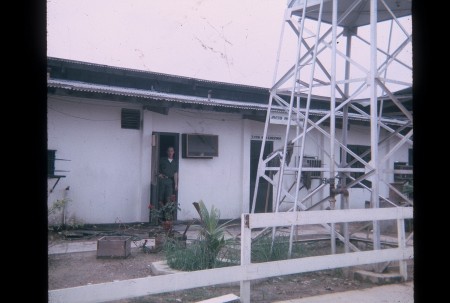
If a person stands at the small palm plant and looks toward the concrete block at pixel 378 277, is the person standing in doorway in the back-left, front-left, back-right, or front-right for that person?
back-left

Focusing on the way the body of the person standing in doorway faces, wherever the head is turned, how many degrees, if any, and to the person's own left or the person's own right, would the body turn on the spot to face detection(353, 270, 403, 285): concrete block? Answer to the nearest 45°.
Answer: approximately 45° to the person's own left

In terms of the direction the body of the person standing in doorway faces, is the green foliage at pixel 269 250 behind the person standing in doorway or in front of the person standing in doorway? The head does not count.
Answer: in front

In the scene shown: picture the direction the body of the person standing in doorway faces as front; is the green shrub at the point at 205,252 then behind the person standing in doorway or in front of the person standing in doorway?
in front

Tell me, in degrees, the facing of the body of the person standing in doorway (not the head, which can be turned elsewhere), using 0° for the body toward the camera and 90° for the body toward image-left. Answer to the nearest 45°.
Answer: approximately 0°

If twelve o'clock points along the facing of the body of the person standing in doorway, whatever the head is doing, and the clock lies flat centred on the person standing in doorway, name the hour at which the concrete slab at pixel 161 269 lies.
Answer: The concrete slab is roughly at 12 o'clock from the person standing in doorway.

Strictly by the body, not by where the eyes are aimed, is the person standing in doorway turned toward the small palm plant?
yes
